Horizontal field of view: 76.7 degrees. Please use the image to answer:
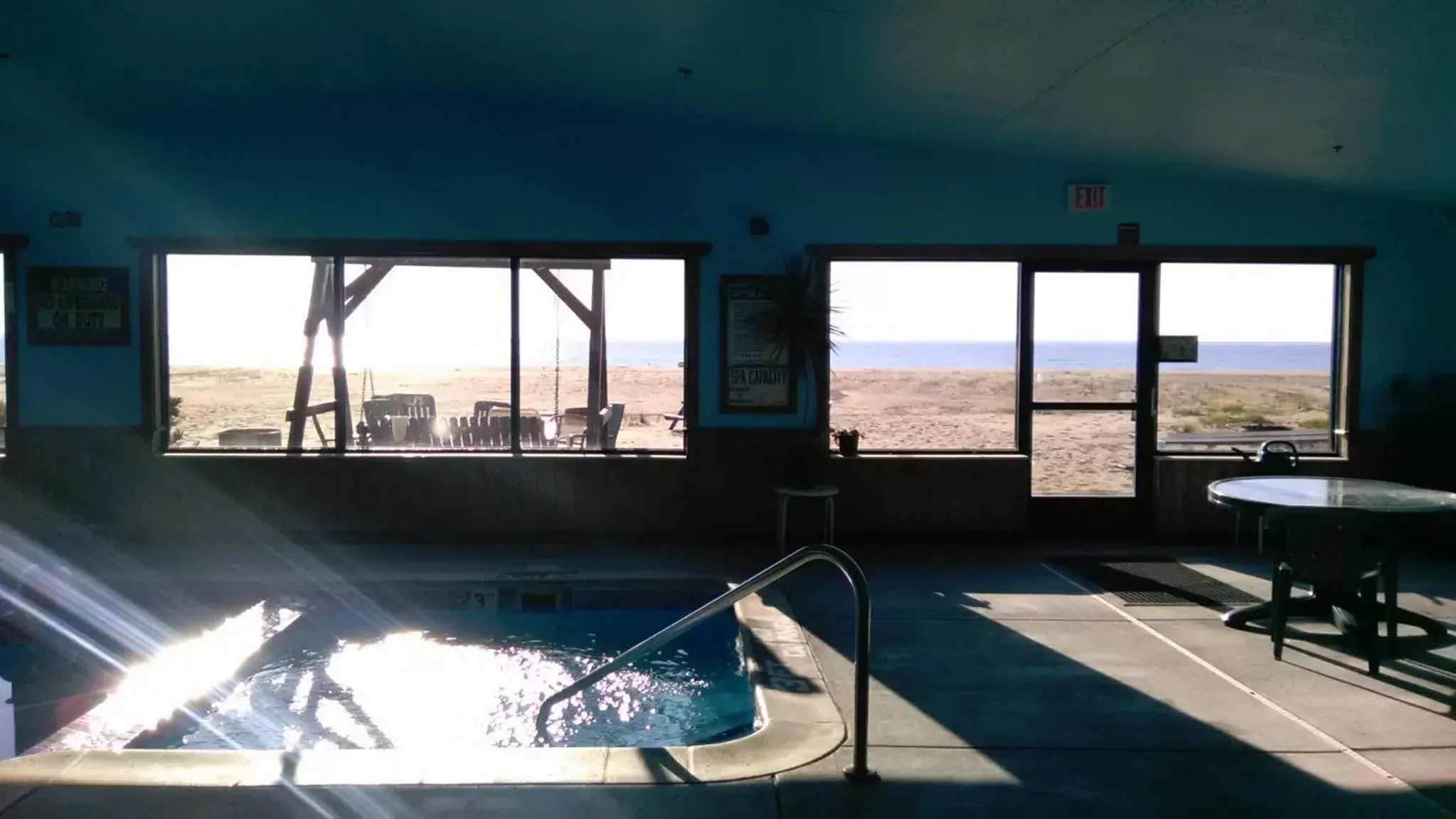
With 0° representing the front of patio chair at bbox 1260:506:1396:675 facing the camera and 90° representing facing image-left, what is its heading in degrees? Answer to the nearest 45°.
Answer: approximately 180°

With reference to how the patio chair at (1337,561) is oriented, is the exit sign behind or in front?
in front

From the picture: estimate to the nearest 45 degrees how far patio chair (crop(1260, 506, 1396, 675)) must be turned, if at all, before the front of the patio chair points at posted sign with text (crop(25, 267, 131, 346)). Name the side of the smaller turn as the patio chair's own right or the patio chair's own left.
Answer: approximately 90° to the patio chair's own left

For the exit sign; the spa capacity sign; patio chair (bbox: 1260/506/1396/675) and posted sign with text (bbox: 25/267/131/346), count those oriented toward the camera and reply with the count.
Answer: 3

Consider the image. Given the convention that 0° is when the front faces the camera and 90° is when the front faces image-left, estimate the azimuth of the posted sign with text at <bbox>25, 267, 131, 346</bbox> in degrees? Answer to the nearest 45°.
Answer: approximately 0°

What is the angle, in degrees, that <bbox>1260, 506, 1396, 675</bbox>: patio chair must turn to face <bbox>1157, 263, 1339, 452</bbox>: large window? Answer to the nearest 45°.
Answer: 0° — it already faces it

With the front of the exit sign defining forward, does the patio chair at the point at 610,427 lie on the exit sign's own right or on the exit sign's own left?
on the exit sign's own right

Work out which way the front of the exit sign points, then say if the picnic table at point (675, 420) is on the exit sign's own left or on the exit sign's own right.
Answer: on the exit sign's own right

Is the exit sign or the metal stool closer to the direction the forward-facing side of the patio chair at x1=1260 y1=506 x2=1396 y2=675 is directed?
the exit sign
